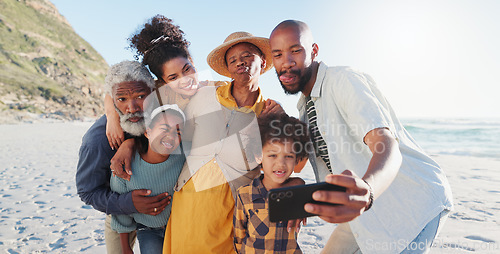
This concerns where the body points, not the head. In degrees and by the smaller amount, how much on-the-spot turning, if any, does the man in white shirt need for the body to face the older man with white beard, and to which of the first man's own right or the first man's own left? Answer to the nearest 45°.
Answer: approximately 45° to the first man's own right

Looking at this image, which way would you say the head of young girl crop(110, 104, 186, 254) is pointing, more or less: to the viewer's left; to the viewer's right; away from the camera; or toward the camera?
toward the camera

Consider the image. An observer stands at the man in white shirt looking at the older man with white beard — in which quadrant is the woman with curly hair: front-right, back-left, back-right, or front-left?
front-right

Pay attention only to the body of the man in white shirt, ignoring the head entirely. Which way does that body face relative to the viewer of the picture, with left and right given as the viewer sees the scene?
facing the viewer and to the left of the viewer

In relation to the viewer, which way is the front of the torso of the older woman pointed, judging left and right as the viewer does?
facing the viewer

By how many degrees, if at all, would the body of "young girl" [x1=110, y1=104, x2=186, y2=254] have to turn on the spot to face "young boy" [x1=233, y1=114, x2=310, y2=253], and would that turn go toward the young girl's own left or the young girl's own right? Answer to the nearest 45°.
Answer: approximately 45° to the young girl's own left

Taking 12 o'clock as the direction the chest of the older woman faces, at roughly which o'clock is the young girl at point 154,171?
The young girl is roughly at 3 o'clock from the older woman.

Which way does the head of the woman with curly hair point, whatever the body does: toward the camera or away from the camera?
toward the camera

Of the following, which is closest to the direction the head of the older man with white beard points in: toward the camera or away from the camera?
toward the camera

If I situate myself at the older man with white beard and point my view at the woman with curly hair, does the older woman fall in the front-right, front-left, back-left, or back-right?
front-right

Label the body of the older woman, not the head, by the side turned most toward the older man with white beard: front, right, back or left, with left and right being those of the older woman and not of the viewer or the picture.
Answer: right
